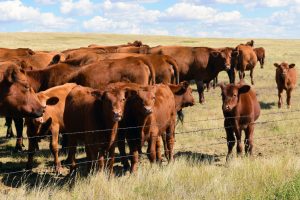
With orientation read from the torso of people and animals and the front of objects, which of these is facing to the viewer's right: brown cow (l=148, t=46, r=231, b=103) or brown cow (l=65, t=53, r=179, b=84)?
brown cow (l=148, t=46, r=231, b=103)

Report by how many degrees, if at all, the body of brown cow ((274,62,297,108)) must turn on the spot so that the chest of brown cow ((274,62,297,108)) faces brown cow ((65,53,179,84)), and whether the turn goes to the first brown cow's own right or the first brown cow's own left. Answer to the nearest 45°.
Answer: approximately 45° to the first brown cow's own right

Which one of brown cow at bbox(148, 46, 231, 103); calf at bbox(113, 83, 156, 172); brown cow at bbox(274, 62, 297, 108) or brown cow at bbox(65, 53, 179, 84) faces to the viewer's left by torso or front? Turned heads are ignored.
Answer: brown cow at bbox(65, 53, 179, 84)

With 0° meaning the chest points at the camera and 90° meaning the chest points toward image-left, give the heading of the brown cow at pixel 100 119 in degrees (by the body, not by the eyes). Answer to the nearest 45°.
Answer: approximately 315°

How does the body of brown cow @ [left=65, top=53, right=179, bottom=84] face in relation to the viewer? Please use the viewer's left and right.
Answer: facing to the left of the viewer

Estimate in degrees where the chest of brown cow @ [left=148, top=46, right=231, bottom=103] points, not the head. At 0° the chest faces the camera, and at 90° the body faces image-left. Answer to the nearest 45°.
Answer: approximately 270°

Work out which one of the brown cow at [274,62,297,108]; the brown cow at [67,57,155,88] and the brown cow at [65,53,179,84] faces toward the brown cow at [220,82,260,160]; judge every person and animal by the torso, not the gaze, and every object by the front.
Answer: the brown cow at [274,62,297,108]

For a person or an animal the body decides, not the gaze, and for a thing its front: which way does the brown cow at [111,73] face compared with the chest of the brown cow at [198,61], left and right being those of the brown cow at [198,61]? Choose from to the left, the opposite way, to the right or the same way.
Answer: the opposite way

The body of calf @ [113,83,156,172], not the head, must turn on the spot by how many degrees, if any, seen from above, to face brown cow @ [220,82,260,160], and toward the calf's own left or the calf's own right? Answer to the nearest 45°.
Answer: approximately 90° to the calf's own left

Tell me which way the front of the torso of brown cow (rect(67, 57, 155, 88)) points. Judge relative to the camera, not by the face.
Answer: to the viewer's left
